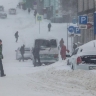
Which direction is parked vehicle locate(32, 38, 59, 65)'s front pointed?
away from the camera
